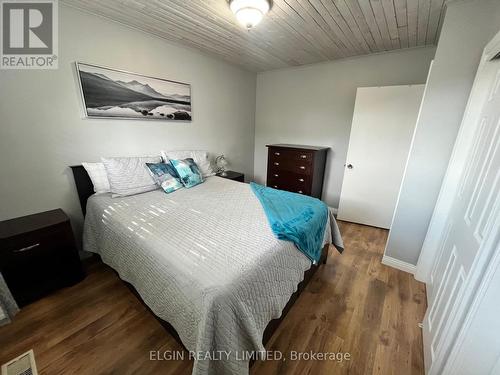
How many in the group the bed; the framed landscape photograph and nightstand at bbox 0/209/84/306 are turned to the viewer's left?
0

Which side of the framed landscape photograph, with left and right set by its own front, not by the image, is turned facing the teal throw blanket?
front

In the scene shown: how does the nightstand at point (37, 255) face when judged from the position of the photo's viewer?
facing the viewer

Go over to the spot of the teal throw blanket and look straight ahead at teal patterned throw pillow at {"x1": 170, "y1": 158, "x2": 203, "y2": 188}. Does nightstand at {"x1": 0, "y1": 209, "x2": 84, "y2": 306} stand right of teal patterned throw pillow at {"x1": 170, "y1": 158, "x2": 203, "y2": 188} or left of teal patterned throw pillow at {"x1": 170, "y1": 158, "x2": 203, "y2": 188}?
left

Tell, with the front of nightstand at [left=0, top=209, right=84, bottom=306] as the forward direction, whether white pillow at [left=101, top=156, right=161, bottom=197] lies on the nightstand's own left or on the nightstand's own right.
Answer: on the nightstand's own left

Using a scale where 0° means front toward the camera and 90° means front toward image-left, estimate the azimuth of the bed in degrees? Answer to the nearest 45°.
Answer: approximately 315°

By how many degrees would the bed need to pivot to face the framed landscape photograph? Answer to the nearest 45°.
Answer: approximately 180°

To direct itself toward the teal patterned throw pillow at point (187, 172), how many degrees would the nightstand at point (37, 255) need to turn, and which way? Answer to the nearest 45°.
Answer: approximately 90° to its left

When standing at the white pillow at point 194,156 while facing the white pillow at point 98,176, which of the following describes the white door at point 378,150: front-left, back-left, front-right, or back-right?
back-left

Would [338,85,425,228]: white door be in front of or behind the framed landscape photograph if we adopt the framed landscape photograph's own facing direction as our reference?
in front

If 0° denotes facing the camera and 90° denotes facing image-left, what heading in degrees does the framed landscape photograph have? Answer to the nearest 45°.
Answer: approximately 315°
